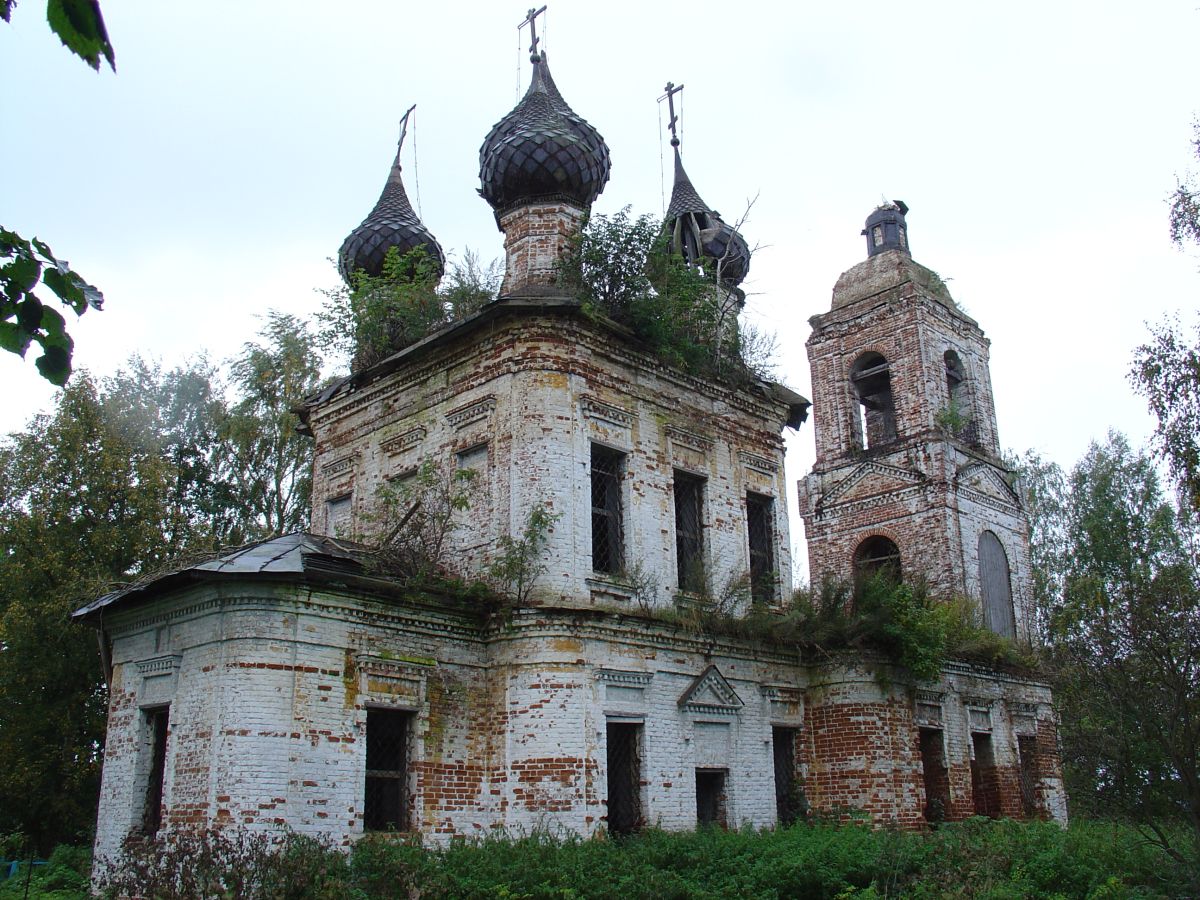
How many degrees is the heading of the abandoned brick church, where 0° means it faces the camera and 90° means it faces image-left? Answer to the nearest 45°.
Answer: approximately 225°

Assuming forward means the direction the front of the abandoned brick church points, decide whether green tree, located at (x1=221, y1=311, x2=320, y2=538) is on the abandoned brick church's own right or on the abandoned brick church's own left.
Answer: on the abandoned brick church's own left

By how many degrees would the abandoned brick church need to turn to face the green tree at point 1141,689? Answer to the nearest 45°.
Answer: approximately 45° to its right
